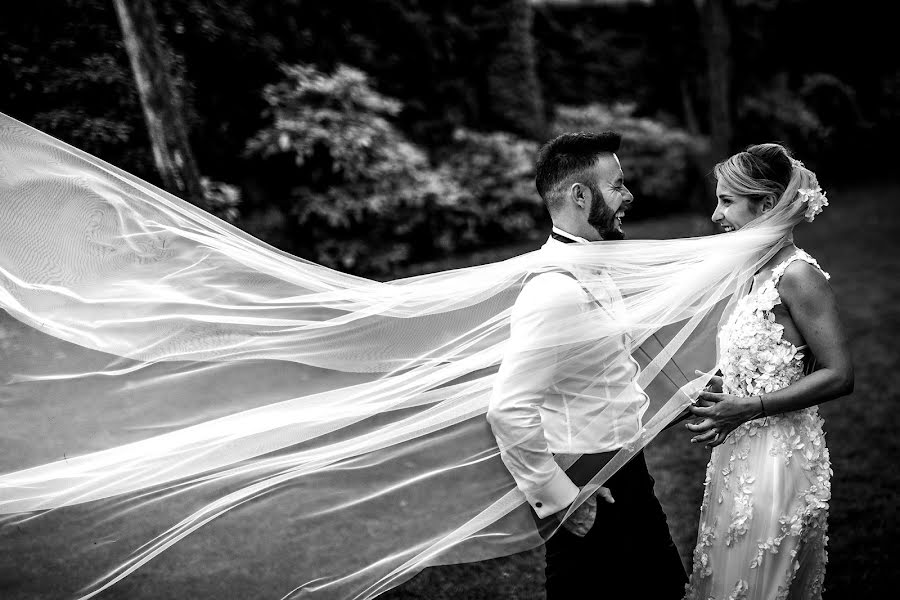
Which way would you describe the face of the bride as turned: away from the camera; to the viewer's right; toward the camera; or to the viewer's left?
to the viewer's left

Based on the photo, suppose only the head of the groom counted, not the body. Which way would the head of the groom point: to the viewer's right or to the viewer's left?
to the viewer's right

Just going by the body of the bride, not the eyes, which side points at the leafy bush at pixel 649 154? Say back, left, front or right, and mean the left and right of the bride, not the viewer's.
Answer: right

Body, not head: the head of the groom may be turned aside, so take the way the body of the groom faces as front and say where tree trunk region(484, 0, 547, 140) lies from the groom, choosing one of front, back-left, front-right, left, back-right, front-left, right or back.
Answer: left

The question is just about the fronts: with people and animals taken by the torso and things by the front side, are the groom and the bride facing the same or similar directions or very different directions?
very different directions

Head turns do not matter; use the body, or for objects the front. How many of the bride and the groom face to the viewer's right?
1

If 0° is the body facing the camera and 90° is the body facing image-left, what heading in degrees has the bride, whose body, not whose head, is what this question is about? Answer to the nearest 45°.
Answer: approximately 90°

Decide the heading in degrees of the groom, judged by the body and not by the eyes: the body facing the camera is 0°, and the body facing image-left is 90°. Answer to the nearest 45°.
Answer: approximately 270°

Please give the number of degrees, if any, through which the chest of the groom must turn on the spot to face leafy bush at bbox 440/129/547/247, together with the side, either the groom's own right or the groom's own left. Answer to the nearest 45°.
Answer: approximately 90° to the groom's own left

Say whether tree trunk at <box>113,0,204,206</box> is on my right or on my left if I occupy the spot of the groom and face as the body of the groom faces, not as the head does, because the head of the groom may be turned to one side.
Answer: on my left

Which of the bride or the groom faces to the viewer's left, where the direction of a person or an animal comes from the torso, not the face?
the bride

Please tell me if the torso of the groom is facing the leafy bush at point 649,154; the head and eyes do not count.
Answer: no

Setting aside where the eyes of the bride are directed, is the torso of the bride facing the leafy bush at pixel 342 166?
no

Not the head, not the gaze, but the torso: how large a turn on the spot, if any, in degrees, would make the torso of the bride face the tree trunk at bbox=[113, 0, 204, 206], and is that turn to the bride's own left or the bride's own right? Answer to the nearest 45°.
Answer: approximately 45° to the bride's own right

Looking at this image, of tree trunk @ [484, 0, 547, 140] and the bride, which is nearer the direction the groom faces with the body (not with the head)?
the bride
